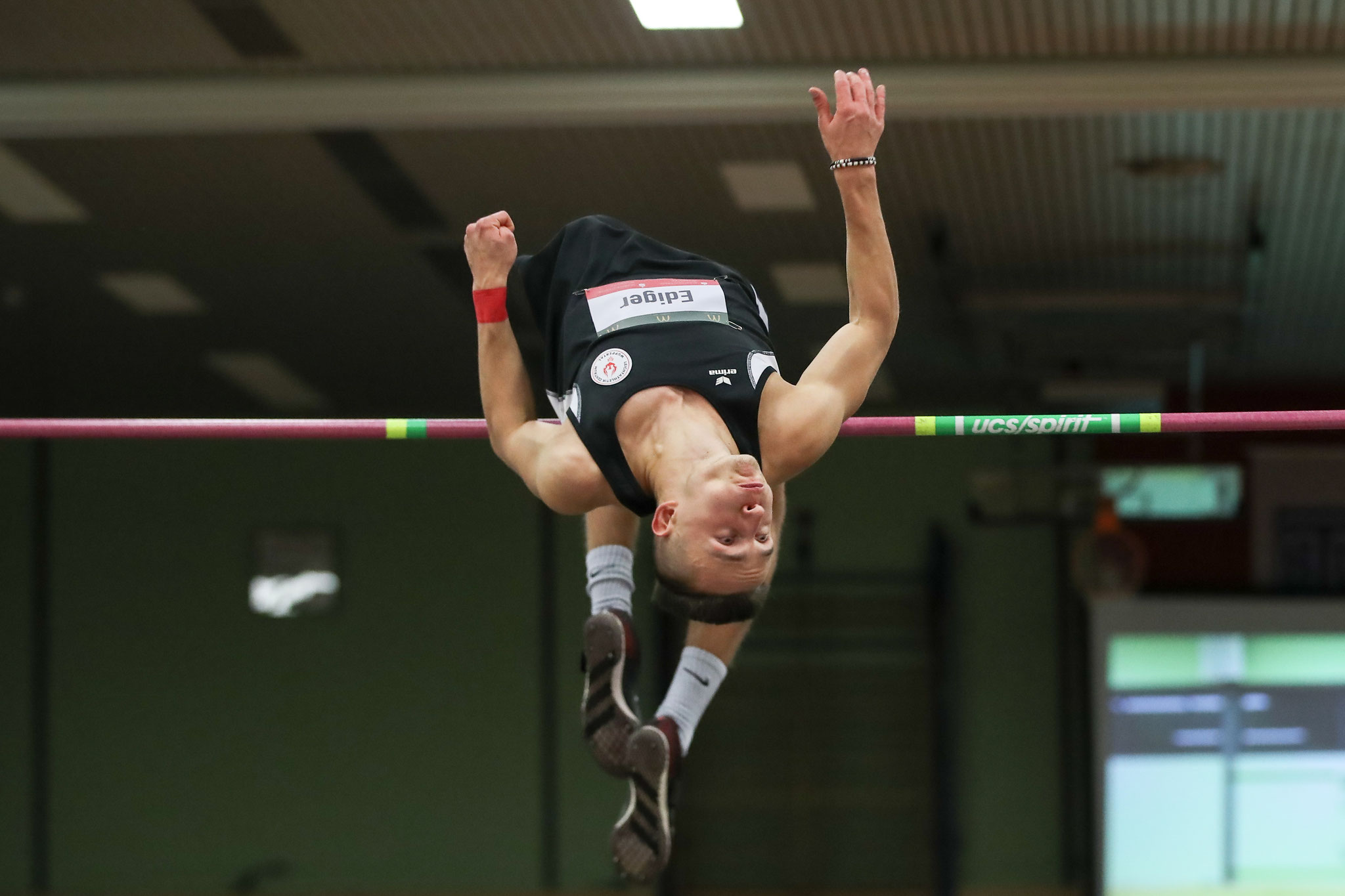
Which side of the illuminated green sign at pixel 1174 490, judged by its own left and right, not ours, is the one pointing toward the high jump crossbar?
front

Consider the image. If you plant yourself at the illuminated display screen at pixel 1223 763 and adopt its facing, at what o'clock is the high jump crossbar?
The high jump crossbar is roughly at 12 o'clock from the illuminated display screen.

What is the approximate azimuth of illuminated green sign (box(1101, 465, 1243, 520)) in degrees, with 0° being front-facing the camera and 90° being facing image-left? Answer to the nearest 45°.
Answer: approximately 0°

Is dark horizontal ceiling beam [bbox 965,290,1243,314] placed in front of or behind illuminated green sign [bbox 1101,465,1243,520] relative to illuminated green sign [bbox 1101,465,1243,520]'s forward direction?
in front

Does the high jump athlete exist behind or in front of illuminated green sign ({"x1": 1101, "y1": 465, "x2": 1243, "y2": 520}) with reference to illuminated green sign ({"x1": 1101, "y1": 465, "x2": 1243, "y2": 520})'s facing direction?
in front

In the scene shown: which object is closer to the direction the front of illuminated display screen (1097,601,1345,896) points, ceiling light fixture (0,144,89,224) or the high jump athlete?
the high jump athlete

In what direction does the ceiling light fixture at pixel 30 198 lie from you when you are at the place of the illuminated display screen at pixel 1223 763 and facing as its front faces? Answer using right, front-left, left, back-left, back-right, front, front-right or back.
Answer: front-right

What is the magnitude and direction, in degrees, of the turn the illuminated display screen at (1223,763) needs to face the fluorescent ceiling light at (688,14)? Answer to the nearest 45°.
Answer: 0° — it already faces it

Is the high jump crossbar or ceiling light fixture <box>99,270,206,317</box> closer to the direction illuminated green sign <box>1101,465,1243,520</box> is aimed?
the high jump crossbar
